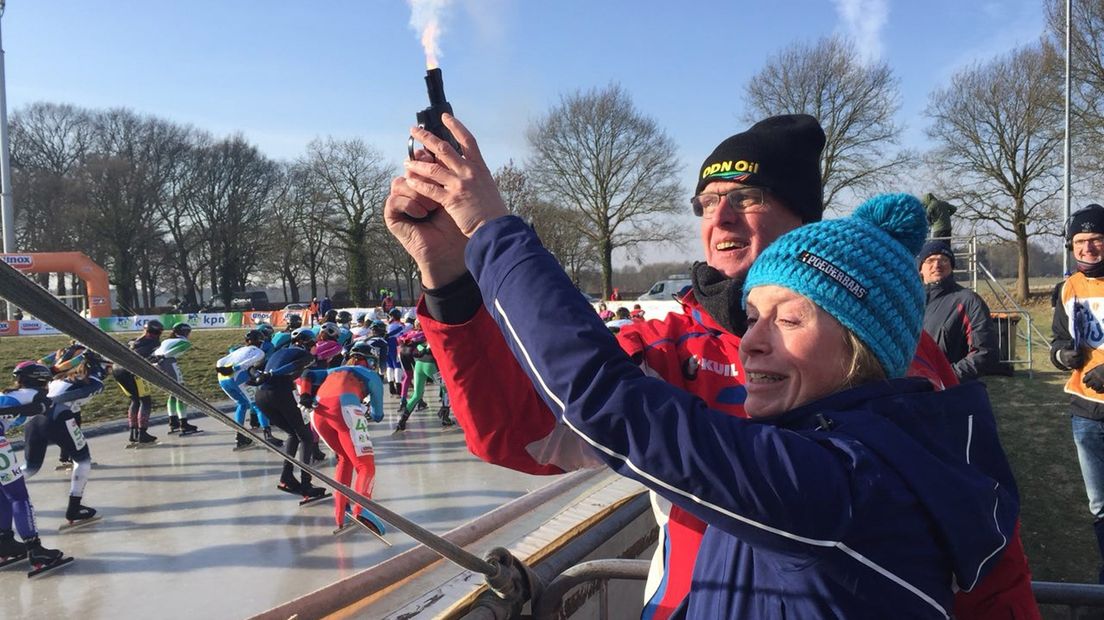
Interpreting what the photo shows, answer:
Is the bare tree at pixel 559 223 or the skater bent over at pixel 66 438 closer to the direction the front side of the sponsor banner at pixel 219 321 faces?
the skater bent over

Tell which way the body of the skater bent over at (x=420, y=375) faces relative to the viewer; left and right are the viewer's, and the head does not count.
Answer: facing away from the viewer and to the right of the viewer

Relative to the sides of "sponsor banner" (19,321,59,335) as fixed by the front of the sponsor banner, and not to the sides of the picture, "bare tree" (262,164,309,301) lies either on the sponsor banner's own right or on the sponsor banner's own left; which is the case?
on the sponsor banner's own left

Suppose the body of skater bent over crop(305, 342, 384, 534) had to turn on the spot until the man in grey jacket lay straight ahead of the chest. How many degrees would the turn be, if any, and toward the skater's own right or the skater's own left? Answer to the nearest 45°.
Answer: approximately 90° to the skater's own right

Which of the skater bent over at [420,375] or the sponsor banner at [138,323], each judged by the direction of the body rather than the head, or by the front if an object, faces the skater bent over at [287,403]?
the sponsor banner

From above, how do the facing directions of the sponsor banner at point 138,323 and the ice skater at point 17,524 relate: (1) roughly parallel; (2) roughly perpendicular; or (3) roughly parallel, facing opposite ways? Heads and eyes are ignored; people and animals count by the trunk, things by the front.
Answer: roughly perpendicular

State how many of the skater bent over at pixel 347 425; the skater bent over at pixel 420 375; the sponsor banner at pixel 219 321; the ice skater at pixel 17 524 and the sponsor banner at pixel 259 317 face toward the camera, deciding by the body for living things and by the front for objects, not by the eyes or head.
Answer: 2

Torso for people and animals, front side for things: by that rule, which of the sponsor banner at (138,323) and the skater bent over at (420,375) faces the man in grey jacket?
the sponsor banner
